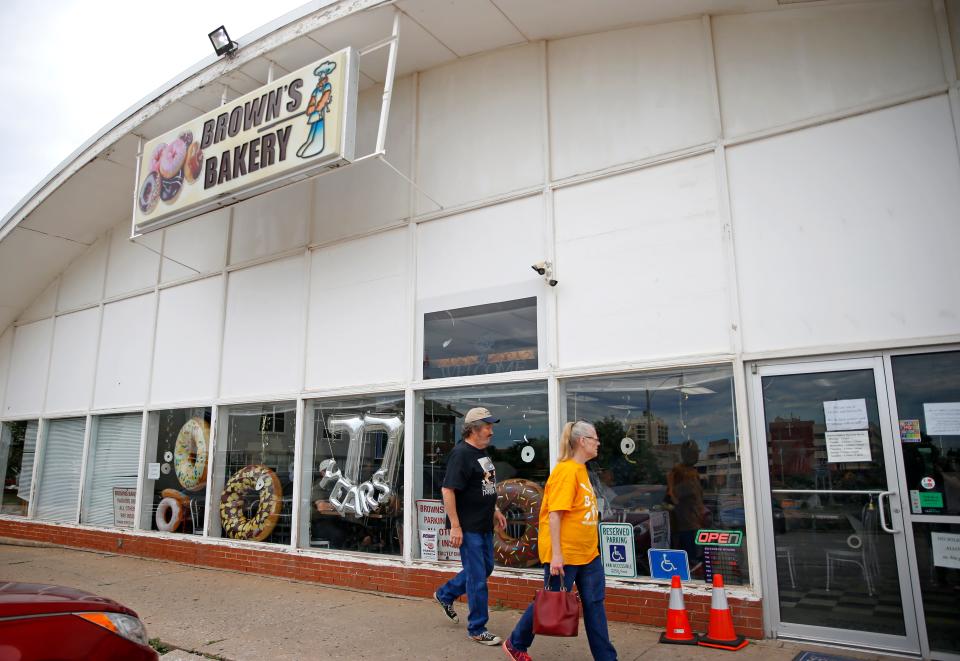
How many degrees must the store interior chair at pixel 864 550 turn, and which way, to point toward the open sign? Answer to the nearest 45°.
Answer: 0° — it already faces it

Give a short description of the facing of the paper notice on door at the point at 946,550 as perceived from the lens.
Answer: facing the viewer and to the left of the viewer

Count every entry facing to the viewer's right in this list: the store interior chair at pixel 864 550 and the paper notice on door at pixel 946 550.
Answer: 0

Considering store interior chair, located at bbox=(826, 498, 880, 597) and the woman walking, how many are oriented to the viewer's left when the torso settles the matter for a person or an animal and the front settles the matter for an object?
1

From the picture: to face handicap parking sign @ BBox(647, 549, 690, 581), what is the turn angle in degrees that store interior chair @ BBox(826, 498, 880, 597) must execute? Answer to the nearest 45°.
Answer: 0° — it already faces it
